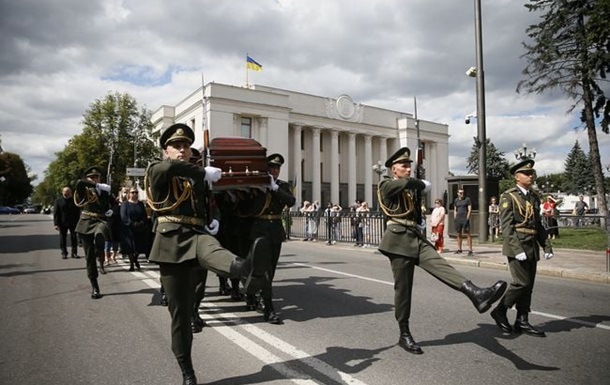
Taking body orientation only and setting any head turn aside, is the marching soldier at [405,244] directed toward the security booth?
no

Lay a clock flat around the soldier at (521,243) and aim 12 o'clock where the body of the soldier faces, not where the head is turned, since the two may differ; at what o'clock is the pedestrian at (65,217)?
The pedestrian is roughly at 5 o'clock from the soldier.

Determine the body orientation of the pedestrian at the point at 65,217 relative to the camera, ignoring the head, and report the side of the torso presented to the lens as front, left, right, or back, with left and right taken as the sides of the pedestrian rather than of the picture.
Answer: front

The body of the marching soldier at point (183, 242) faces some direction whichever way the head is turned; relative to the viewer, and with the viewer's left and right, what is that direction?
facing the viewer and to the right of the viewer

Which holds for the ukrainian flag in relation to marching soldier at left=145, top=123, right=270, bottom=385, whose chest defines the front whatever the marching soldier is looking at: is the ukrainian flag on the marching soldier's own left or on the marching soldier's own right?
on the marching soldier's own left

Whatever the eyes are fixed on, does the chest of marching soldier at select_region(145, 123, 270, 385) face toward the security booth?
no

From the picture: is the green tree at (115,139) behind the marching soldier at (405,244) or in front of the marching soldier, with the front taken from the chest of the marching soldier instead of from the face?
behind

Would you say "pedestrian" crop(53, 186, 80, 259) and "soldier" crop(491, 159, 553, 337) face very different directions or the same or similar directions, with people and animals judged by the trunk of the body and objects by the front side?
same or similar directions

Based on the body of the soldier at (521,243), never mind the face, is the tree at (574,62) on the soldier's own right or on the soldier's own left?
on the soldier's own left

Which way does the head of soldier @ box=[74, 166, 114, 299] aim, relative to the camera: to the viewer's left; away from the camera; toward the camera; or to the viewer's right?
toward the camera

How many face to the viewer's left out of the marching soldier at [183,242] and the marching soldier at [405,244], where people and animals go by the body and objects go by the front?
0

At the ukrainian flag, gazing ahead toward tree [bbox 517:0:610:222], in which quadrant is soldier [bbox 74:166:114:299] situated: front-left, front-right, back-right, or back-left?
front-right

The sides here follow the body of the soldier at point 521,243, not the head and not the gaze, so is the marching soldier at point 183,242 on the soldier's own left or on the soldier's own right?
on the soldier's own right

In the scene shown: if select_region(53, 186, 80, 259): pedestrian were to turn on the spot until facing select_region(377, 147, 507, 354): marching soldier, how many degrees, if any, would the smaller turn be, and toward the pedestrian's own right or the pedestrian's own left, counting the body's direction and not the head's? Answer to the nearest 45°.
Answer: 0° — they already face them

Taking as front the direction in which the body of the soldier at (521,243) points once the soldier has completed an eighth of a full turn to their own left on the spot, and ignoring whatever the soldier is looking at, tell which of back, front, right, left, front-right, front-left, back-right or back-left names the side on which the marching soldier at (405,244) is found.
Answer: back-right

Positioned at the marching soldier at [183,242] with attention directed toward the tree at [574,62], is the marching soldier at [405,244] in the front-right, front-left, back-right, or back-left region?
front-right

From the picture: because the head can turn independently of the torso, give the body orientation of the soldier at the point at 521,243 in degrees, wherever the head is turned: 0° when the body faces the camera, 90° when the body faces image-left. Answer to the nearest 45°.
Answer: approximately 315°

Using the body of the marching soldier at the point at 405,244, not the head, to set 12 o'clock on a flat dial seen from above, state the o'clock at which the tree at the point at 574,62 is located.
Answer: The tree is roughly at 8 o'clock from the marching soldier.

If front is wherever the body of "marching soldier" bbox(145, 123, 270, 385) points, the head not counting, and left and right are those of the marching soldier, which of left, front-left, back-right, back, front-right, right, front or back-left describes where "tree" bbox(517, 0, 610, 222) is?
left
